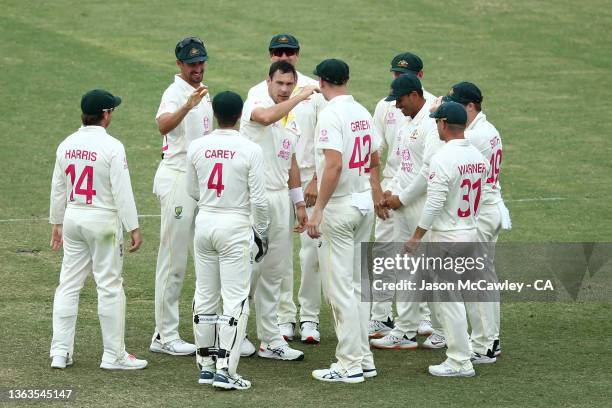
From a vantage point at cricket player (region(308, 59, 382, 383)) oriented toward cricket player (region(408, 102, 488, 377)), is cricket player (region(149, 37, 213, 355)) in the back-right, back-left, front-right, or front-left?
back-left

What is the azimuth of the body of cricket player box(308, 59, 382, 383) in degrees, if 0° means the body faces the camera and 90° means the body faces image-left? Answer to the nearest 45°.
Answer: approximately 135°

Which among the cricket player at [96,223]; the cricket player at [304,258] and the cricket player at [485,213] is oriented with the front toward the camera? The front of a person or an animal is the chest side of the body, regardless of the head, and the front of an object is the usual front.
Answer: the cricket player at [304,258]

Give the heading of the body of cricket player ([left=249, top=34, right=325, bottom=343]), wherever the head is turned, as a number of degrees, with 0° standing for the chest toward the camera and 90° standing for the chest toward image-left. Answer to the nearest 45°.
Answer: approximately 0°

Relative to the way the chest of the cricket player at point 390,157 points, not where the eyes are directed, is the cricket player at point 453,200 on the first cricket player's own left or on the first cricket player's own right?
on the first cricket player's own left

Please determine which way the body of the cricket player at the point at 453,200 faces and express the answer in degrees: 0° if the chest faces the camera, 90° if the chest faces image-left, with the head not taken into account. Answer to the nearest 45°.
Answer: approximately 135°

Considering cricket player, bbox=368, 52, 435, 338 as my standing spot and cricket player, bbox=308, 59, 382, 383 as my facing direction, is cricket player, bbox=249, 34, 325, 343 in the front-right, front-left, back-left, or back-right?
front-right

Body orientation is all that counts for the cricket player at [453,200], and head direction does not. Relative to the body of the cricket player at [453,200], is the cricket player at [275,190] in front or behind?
in front

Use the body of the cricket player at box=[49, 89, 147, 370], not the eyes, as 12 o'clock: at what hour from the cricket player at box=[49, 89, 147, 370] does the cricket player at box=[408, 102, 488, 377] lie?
the cricket player at box=[408, 102, 488, 377] is roughly at 2 o'clock from the cricket player at box=[49, 89, 147, 370].

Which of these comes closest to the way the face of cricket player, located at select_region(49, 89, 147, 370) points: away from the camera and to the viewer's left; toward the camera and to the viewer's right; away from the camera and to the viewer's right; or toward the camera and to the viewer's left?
away from the camera and to the viewer's right

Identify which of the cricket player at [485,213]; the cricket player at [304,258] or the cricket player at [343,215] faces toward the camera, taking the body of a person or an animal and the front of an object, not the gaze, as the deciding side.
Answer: the cricket player at [304,258]

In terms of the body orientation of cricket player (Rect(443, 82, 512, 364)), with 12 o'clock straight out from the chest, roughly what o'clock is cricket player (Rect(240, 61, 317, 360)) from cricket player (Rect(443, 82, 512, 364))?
cricket player (Rect(240, 61, 317, 360)) is roughly at 10 o'clock from cricket player (Rect(443, 82, 512, 364)).

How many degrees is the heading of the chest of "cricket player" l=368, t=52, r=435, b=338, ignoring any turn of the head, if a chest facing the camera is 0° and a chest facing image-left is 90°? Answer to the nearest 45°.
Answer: approximately 45°

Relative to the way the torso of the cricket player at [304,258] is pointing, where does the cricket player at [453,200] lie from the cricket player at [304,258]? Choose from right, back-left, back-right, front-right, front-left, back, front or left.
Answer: front-left

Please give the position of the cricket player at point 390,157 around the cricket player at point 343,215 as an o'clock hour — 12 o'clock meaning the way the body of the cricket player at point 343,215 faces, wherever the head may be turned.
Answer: the cricket player at point 390,157 is roughly at 2 o'clock from the cricket player at point 343,215.

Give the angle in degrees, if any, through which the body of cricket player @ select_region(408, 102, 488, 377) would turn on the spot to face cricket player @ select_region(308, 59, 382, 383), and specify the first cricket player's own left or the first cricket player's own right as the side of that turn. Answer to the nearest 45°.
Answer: approximately 45° to the first cricket player's own left

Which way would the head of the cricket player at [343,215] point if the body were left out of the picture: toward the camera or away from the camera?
away from the camera

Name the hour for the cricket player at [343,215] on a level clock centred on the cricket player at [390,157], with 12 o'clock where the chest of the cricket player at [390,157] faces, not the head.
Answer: the cricket player at [343,215] is roughly at 11 o'clock from the cricket player at [390,157].

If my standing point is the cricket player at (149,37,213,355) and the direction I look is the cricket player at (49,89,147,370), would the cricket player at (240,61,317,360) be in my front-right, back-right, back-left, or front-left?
back-left

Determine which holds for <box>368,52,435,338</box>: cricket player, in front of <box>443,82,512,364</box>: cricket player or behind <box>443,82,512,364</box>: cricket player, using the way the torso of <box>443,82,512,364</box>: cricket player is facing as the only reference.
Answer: in front

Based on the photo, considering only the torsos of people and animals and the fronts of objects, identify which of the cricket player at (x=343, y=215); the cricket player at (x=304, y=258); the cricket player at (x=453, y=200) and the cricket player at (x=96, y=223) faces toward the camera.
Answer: the cricket player at (x=304, y=258)
